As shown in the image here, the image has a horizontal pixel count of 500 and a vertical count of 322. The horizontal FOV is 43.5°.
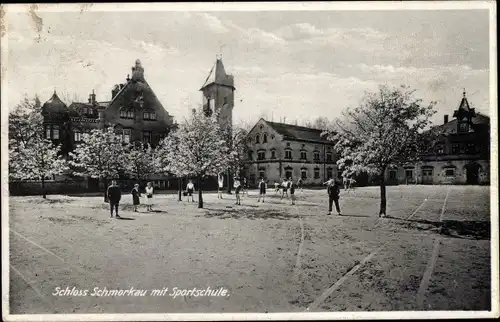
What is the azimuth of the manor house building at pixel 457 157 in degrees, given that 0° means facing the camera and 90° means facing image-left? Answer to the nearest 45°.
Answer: approximately 0°

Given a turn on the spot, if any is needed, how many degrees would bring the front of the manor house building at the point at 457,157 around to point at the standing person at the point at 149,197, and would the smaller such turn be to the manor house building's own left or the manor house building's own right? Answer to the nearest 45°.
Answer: approximately 90° to the manor house building's own right

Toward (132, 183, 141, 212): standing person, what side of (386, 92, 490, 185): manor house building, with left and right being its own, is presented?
front

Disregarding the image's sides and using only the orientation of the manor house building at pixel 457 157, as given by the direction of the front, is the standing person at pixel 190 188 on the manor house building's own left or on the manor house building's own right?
on the manor house building's own right
